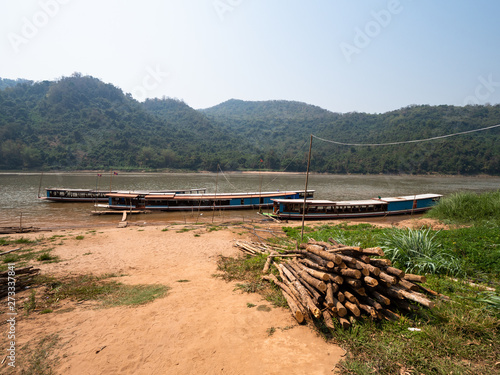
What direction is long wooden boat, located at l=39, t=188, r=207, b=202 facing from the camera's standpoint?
to the viewer's left

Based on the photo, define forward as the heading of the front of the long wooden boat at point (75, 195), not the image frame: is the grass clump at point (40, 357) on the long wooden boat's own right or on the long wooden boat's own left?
on the long wooden boat's own left

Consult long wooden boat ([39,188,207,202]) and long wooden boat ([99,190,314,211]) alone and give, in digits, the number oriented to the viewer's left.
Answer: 2

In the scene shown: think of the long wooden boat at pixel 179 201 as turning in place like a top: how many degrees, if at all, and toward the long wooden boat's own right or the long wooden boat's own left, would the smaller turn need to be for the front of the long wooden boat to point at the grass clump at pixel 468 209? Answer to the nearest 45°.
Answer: approximately 135° to the long wooden boat's own left

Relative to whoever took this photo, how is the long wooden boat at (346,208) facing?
facing to the left of the viewer
